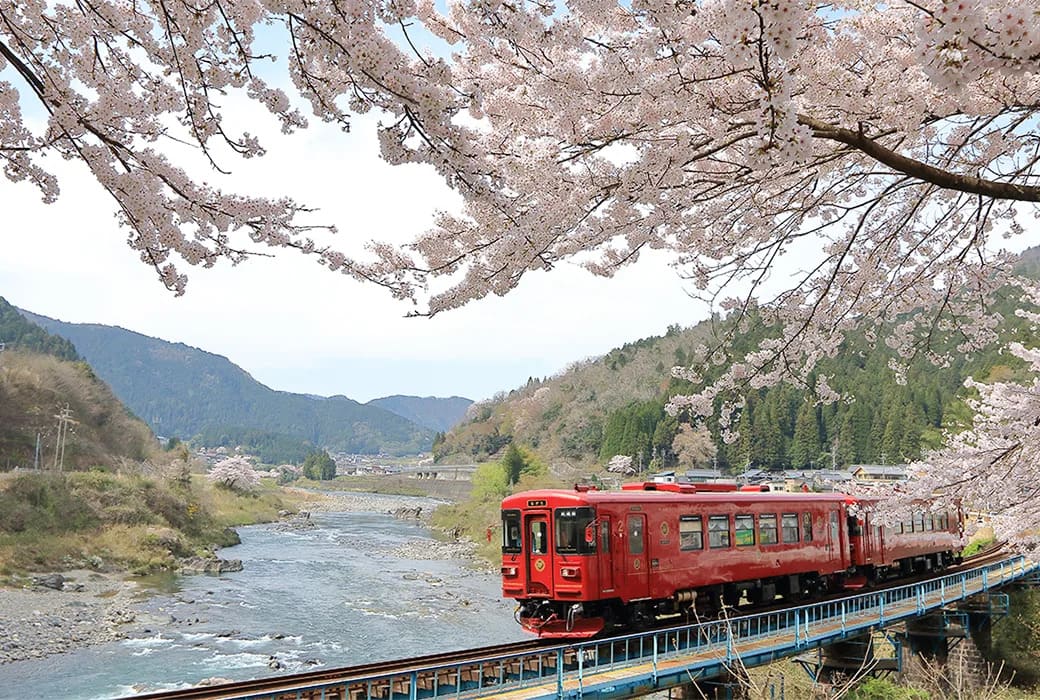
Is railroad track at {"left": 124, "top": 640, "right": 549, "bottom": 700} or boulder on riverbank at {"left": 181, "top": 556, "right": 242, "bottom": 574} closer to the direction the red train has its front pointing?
the railroad track

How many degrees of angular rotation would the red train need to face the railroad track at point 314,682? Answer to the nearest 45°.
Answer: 0° — it already faces it

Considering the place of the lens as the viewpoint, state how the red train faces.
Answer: facing the viewer and to the left of the viewer

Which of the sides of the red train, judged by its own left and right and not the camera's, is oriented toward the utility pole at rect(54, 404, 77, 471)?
right

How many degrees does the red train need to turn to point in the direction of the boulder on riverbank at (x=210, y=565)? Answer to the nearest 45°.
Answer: approximately 90° to its right

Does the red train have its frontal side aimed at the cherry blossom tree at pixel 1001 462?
no
